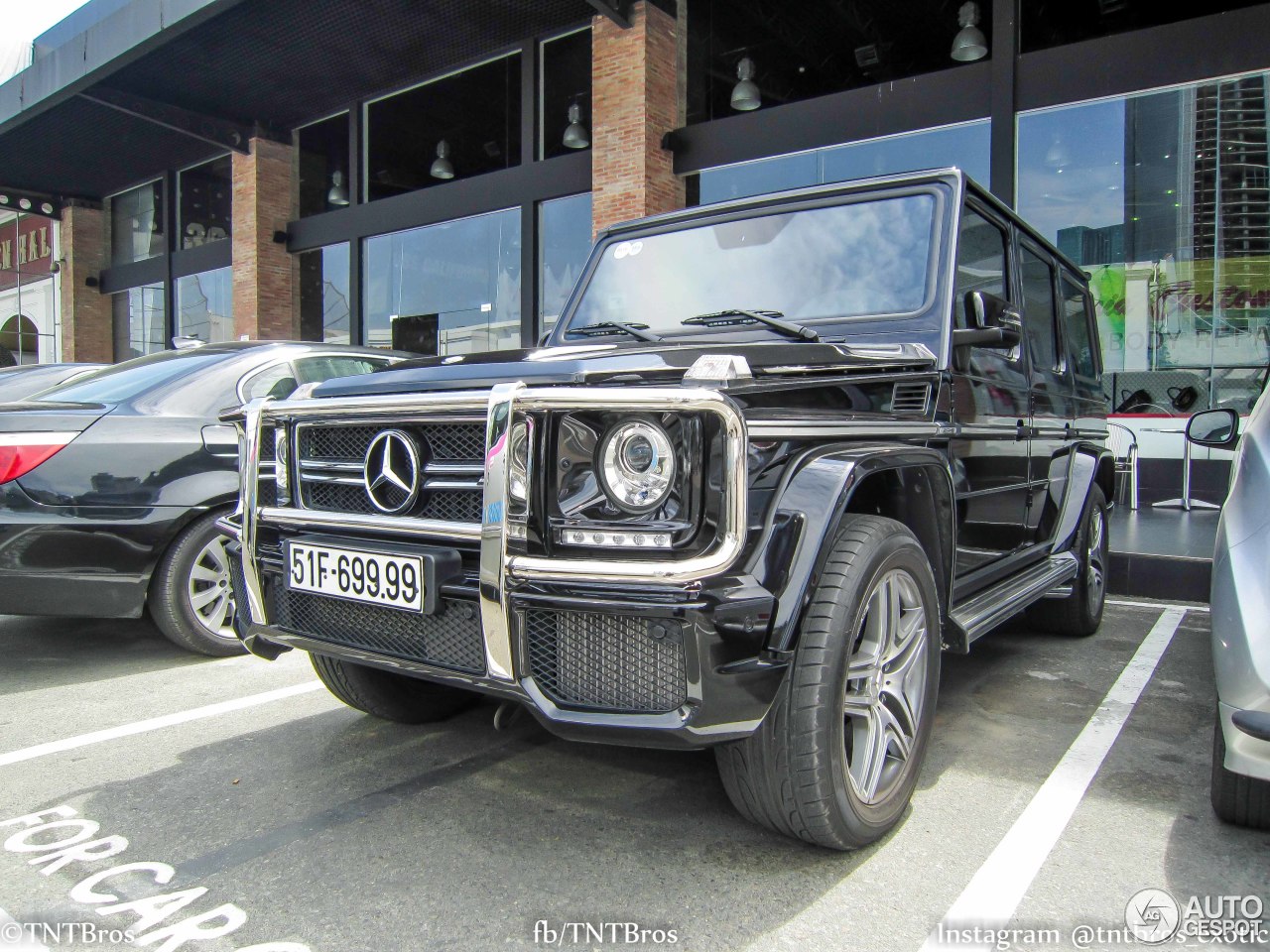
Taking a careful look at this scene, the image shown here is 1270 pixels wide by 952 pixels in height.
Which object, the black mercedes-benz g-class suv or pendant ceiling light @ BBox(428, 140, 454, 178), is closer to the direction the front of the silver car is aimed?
the pendant ceiling light

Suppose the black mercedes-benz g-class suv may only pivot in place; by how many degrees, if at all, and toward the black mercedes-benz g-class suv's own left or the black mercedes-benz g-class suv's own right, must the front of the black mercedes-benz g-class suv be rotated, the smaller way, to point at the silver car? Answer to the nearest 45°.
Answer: approximately 135° to the black mercedes-benz g-class suv's own left

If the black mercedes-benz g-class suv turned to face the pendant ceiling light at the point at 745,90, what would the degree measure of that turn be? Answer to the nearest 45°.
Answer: approximately 135° to its right

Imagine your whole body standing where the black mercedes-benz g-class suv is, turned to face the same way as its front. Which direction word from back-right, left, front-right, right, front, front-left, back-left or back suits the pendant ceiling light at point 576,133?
back-right

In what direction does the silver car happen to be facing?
away from the camera

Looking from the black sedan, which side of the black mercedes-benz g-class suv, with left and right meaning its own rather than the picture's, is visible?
right

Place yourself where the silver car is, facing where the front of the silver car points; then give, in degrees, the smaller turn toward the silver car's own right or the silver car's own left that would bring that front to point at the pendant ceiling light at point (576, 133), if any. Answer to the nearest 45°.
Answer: approximately 45° to the silver car's own left

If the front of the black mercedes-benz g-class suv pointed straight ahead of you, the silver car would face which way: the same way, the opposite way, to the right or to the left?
the opposite way

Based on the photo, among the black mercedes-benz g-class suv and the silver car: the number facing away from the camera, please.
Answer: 1

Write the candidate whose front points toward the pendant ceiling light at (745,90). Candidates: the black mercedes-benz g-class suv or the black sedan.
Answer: the black sedan

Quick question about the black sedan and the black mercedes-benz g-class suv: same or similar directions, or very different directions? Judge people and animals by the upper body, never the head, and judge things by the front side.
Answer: very different directions

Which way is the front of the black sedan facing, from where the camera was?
facing away from the viewer and to the right of the viewer

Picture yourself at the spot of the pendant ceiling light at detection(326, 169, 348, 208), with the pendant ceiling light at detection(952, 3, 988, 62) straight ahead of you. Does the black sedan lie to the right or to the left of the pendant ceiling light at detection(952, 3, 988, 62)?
right
